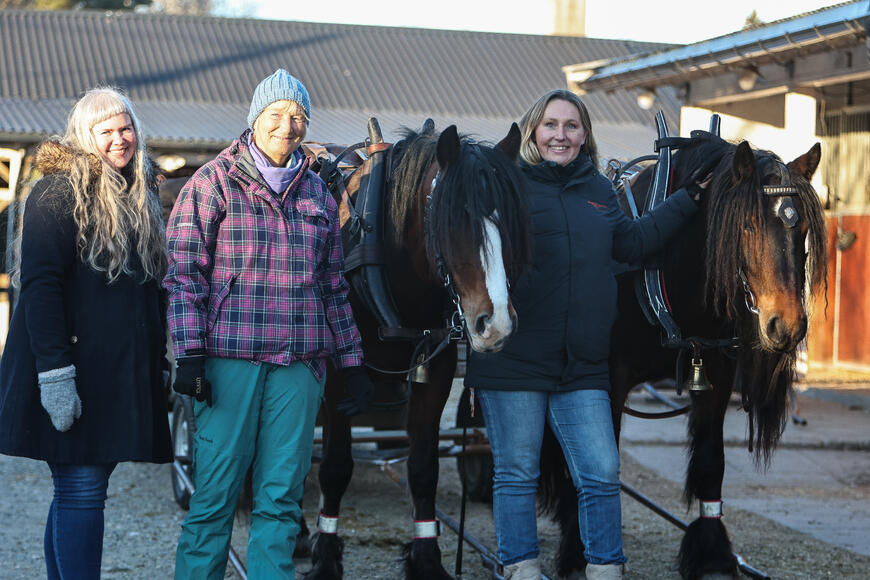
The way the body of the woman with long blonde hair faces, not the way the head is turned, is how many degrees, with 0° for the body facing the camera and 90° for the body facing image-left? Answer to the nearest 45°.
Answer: approximately 315°

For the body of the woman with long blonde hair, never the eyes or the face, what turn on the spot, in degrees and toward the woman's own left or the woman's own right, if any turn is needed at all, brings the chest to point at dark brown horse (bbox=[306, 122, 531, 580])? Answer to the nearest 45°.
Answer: approximately 45° to the woman's own left

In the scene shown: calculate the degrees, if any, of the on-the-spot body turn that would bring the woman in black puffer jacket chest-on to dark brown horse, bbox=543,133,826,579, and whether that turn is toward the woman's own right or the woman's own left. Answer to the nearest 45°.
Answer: approximately 135° to the woman's own left

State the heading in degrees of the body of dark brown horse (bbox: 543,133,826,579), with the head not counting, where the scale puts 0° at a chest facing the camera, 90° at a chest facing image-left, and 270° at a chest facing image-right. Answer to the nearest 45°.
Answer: approximately 315°

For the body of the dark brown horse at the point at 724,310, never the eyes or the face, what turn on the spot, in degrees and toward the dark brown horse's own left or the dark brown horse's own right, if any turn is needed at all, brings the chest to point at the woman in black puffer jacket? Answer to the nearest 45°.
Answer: approximately 90° to the dark brown horse's own right

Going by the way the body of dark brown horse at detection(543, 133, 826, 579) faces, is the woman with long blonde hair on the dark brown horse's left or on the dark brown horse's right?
on the dark brown horse's right

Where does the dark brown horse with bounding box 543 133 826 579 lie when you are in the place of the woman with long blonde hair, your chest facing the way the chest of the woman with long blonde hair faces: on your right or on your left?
on your left

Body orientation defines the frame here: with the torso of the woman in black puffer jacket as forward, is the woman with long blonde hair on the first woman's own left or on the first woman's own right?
on the first woman's own right
